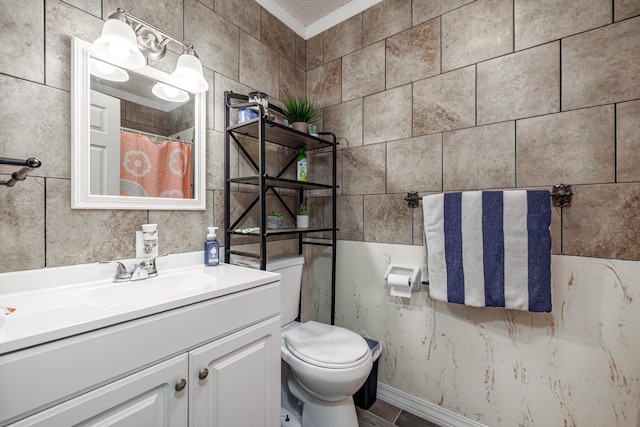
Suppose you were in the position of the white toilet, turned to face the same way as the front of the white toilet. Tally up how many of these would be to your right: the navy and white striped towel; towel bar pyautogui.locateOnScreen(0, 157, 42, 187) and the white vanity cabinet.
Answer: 2

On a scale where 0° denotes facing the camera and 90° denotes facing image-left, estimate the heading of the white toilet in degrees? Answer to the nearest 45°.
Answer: approximately 315°

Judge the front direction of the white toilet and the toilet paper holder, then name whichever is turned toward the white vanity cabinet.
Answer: the toilet paper holder

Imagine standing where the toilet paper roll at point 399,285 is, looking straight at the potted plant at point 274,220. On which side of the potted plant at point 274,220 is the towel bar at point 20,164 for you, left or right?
left

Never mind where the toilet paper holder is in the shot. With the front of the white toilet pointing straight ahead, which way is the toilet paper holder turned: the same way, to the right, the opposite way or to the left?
to the right
